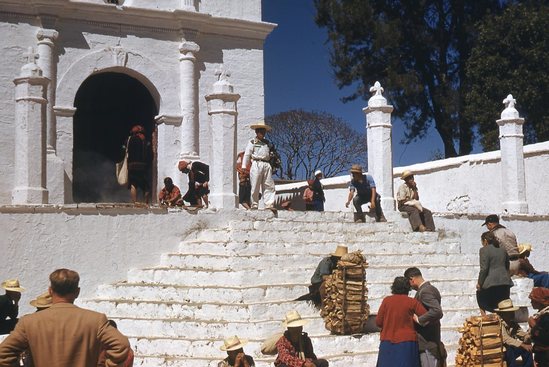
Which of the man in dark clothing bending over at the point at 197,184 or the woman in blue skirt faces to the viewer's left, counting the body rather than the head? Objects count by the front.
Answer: the man in dark clothing bending over

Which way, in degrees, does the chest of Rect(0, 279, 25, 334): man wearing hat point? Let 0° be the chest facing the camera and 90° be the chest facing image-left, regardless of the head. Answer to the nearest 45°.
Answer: approximately 315°

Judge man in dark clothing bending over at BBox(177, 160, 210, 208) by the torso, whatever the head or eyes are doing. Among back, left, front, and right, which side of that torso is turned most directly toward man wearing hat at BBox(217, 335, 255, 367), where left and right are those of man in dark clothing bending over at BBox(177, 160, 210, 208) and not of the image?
left

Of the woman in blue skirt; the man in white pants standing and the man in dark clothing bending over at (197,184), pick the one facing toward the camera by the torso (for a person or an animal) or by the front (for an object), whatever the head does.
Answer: the man in white pants standing

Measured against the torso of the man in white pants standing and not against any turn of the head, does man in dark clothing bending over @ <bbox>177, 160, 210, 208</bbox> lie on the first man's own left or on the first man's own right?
on the first man's own right

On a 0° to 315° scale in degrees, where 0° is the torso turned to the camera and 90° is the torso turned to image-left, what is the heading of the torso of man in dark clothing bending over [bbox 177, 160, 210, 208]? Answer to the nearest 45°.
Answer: approximately 90°

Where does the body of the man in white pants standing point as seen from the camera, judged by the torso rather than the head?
toward the camera

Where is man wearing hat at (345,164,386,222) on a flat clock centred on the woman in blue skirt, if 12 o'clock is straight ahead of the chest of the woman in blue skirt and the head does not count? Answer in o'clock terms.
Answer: The man wearing hat is roughly at 12 o'clock from the woman in blue skirt.

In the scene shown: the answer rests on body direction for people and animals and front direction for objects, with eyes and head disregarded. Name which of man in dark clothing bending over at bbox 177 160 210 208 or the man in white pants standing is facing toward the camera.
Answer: the man in white pants standing

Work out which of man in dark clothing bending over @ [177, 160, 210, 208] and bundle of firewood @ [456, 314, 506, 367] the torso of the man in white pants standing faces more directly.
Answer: the bundle of firewood

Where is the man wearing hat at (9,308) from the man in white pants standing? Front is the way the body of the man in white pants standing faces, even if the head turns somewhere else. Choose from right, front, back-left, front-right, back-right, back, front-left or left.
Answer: front-right

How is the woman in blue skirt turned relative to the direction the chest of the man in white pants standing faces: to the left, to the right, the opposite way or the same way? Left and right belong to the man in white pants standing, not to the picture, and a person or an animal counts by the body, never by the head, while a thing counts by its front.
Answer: the opposite way

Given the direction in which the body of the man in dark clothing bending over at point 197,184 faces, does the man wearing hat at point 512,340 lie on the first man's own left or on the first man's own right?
on the first man's own left

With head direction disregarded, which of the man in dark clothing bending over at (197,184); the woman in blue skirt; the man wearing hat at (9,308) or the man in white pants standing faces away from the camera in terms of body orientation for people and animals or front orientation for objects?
the woman in blue skirt

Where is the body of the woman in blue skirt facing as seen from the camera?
away from the camera
